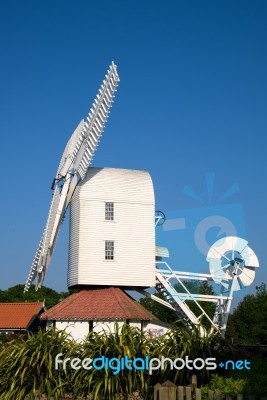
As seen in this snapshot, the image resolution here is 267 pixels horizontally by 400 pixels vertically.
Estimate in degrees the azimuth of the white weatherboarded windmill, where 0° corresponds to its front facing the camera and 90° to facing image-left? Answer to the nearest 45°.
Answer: approximately 90°

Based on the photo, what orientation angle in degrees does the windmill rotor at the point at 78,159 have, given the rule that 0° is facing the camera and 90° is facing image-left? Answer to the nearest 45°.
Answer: approximately 90°
